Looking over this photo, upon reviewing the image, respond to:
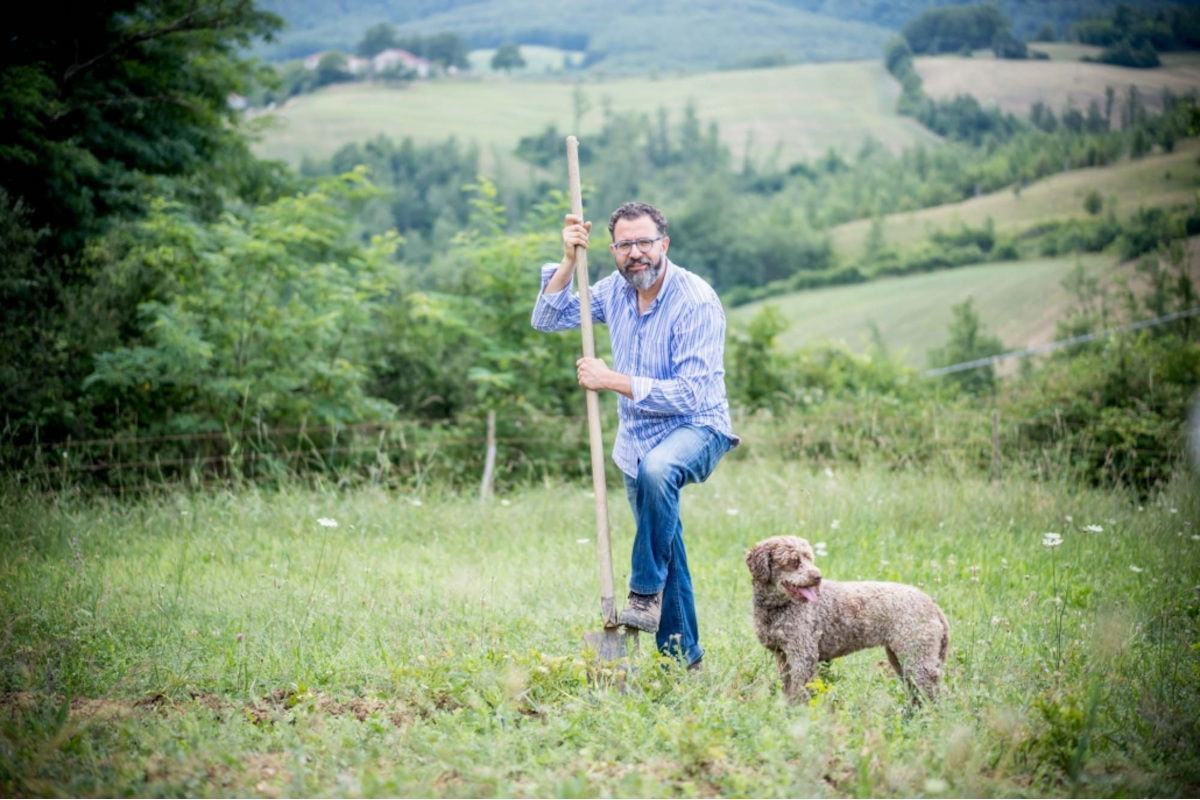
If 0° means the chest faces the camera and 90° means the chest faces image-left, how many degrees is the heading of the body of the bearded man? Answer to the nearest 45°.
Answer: approximately 45°

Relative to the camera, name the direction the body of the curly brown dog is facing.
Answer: to the viewer's left

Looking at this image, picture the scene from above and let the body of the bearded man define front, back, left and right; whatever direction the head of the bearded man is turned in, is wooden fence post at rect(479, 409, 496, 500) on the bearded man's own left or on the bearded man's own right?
on the bearded man's own right

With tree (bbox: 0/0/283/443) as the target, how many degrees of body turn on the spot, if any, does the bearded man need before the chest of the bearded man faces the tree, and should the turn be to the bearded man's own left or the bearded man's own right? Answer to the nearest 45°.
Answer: approximately 90° to the bearded man's own right

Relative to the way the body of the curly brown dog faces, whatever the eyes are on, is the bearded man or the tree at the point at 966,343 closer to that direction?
the bearded man

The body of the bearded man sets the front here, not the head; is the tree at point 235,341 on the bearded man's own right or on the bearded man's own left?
on the bearded man's own right

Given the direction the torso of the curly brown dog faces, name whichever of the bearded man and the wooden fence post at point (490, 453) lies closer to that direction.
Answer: the bearded man
